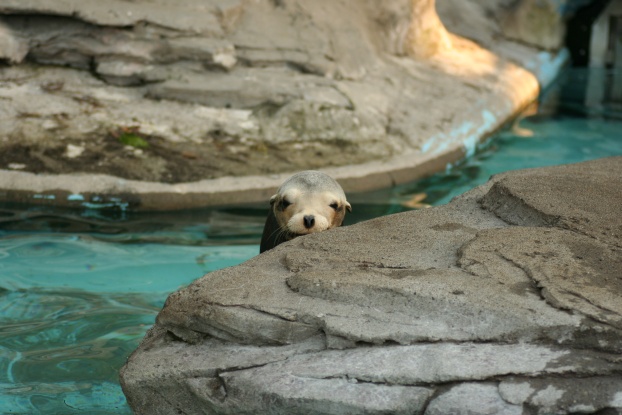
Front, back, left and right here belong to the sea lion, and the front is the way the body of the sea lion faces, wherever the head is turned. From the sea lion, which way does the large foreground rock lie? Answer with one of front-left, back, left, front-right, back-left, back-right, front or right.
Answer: front

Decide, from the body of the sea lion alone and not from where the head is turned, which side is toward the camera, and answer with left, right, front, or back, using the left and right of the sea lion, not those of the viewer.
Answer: front
